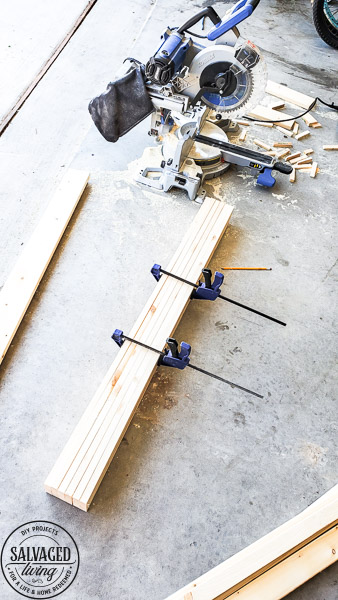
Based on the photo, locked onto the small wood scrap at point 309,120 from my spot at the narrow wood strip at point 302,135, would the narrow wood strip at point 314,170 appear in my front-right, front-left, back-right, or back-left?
back-right

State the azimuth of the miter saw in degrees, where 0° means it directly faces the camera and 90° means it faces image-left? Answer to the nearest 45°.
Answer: approximately 315°

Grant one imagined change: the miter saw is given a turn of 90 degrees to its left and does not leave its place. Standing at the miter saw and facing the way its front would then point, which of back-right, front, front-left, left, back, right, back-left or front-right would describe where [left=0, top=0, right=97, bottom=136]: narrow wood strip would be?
left

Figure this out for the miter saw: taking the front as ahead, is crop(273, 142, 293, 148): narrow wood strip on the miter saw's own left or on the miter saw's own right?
on the miter saw's own left
